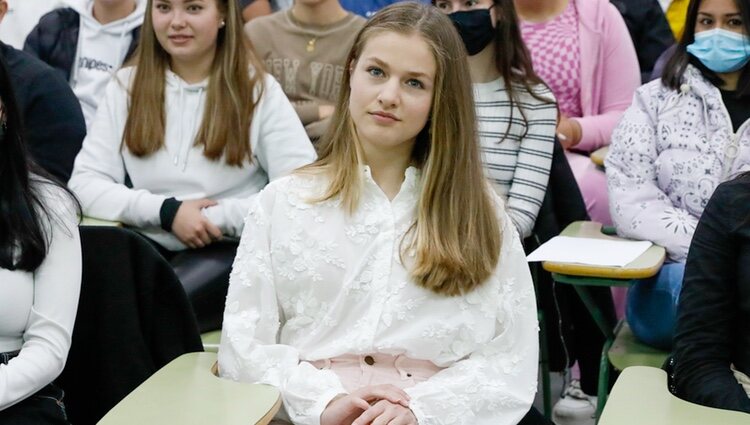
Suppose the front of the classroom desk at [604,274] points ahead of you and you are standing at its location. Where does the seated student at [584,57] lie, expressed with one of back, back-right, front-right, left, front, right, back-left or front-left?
back

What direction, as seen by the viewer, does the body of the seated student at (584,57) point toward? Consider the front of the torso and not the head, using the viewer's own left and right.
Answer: facing the viewer and to the left of the viewer

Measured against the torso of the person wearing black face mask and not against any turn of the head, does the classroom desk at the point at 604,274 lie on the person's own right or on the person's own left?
on the person's own left

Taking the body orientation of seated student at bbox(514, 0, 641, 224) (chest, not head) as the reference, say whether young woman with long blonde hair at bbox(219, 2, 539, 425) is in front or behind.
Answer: in front

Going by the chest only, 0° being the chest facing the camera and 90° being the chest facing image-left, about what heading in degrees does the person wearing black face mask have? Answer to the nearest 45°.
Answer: approximately 45°

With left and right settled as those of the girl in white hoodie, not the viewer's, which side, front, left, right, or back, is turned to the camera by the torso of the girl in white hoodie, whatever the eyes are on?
front

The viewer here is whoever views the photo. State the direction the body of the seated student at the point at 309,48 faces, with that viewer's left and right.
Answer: facing the viewer

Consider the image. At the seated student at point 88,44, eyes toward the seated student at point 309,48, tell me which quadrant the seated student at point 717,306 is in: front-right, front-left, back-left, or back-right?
front-right

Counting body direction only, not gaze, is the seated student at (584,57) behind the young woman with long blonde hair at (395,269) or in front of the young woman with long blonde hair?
behind

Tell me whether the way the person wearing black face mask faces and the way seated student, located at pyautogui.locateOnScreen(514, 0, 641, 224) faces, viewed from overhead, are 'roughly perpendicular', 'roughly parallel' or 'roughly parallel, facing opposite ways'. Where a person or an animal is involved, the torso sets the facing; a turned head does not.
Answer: roughly parallel

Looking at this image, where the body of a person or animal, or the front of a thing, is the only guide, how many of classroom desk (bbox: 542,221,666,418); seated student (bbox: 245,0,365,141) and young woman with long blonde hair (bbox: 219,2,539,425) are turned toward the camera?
3

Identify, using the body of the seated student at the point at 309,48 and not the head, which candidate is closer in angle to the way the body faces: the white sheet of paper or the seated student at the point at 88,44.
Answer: the white sheet of paper

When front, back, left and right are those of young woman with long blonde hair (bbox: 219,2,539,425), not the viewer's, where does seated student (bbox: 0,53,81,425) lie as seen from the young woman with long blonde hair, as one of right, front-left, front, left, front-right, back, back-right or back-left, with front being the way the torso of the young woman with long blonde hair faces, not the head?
right
